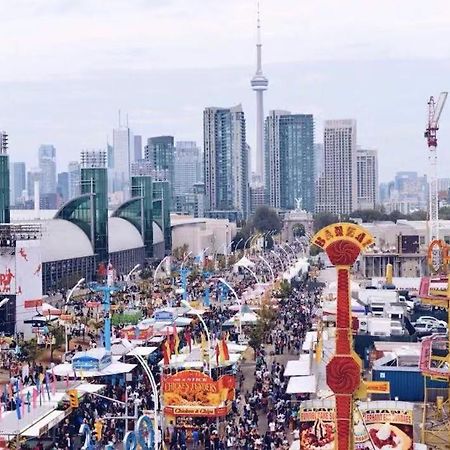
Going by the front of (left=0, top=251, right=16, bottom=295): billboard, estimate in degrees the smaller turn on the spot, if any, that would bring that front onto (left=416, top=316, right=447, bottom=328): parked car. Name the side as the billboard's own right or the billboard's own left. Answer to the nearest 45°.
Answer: approximately 90° to the billboard's own left

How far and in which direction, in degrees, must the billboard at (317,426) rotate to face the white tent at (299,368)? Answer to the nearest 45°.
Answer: approximately 180°

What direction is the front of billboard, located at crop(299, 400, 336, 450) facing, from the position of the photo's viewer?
facing the viewer

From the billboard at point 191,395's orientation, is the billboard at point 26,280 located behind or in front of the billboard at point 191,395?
behind

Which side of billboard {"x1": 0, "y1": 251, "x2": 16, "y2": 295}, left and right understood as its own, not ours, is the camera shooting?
front

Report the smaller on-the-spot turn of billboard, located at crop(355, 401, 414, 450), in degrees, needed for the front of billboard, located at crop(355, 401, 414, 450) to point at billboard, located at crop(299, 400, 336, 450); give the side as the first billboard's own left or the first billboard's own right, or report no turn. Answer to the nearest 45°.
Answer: approximately 90° to the first billboard's own right

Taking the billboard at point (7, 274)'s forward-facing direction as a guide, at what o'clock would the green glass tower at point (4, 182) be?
The green glass tower is roughly at 6 o'clock from the billboard.

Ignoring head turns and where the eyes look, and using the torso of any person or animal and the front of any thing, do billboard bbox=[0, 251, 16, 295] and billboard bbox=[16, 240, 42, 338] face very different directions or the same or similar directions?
same or similar directions

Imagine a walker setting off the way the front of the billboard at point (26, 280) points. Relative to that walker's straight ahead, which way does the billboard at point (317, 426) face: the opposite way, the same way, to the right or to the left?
the same way

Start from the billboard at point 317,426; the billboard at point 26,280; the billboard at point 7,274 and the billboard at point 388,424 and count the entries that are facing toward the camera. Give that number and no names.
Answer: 4

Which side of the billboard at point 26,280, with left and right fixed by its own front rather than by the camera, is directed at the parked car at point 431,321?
left

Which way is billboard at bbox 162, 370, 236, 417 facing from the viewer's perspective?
toward the camera

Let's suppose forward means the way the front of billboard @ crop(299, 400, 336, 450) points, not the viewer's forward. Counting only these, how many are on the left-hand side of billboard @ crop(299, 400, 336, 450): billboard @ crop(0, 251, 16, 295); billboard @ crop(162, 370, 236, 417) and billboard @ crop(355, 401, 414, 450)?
1

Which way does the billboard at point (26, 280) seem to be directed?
toward the camera

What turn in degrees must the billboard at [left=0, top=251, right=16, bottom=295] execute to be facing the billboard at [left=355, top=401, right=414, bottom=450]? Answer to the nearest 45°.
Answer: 0° — it already faces it

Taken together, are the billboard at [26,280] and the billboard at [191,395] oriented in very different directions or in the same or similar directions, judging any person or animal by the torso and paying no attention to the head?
same or similar directions

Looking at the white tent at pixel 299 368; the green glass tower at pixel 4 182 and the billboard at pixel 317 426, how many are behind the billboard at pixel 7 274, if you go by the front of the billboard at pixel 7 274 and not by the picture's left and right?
1

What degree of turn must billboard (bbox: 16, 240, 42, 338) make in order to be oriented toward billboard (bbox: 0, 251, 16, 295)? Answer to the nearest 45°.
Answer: approximately 45° to its right

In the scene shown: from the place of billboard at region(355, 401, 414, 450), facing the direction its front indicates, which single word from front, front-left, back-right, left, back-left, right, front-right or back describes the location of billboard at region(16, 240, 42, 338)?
back-right
